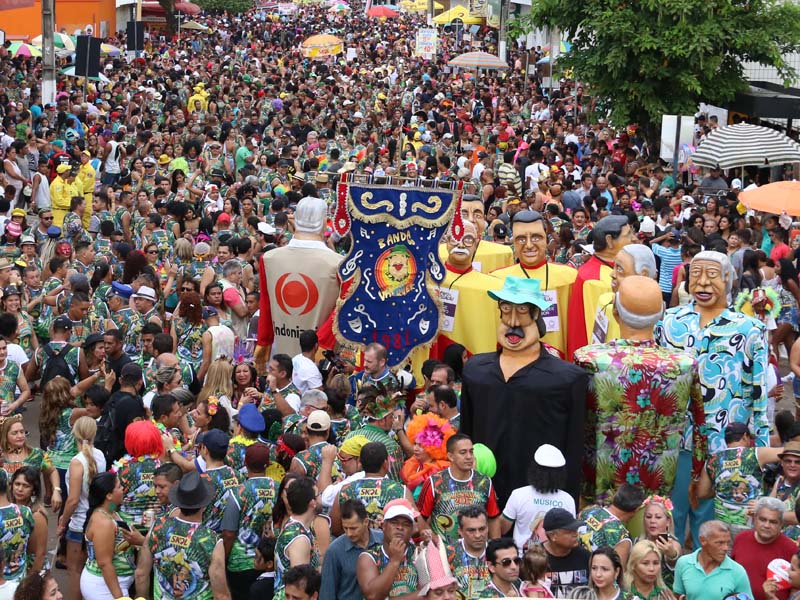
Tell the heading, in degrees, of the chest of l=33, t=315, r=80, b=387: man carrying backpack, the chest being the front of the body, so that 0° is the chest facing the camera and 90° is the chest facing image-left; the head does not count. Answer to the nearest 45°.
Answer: approximately 180°

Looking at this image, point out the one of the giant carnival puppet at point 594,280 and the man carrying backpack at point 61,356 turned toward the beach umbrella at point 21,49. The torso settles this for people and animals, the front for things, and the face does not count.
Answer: the man carrying backpack

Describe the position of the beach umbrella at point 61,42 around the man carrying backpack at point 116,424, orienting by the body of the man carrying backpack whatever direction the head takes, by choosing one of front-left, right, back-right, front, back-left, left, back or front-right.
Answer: front-left

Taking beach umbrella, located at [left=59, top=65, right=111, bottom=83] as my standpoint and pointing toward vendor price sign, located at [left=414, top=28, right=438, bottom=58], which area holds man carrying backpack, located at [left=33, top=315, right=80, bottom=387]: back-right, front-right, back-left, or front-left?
back-right

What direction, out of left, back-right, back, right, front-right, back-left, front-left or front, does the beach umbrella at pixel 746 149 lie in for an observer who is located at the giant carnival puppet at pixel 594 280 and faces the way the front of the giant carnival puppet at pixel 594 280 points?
left

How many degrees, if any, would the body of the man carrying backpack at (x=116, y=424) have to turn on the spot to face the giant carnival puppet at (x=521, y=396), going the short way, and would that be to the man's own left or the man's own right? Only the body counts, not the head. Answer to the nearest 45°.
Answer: approximately 90° to the man's own right

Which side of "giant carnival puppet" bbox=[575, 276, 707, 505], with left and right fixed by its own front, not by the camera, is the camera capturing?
back
